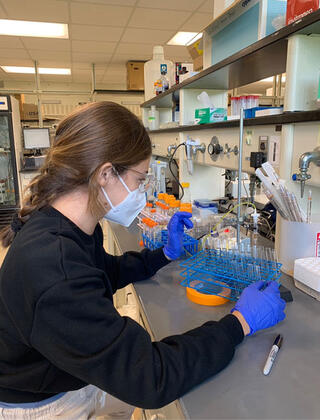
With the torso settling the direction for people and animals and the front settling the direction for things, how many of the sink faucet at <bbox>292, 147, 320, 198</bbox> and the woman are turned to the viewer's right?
1

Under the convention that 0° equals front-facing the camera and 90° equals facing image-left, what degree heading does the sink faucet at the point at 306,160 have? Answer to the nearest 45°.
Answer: approximately 90°

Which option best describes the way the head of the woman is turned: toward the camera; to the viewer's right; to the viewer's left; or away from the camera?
to the viewer's right

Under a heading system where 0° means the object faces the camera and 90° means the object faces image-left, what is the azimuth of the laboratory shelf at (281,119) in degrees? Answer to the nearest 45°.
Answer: approximately 45°

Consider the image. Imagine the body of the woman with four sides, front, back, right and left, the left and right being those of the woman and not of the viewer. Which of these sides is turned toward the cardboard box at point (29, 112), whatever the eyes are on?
left

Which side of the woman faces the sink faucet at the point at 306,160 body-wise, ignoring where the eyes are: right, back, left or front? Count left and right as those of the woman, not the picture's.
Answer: front

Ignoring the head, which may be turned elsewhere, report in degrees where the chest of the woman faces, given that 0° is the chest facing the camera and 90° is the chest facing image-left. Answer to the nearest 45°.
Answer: approximately 270°

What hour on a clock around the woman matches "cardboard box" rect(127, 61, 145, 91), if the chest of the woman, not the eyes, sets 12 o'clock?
The cardboard box is roughly at 9 o'clock from the woman.

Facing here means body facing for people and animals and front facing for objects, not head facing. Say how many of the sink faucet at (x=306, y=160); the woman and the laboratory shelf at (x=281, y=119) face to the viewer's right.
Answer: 1
